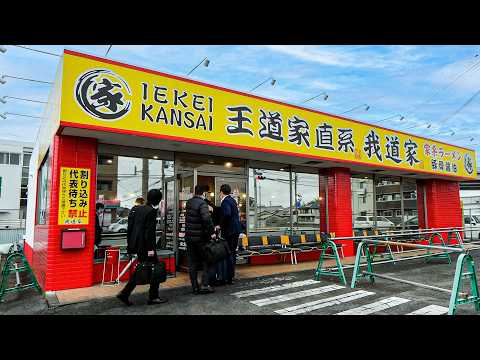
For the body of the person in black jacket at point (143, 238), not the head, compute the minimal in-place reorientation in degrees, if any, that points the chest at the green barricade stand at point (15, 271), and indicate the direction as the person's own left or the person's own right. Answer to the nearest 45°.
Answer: approximately 135° to the person's own left

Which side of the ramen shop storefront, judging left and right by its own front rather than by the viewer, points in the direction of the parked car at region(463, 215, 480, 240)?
left

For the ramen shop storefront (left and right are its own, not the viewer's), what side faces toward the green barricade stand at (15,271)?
right

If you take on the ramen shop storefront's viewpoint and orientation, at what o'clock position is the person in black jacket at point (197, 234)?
The person in black jacket is roughly at 1 o'clock from the ramen shop storefront.
